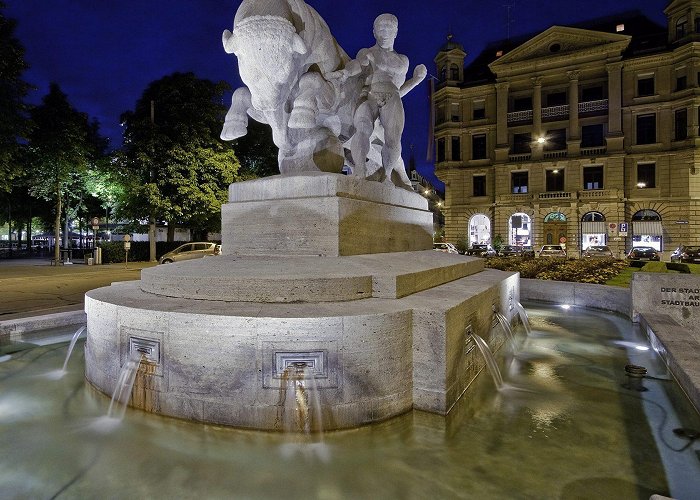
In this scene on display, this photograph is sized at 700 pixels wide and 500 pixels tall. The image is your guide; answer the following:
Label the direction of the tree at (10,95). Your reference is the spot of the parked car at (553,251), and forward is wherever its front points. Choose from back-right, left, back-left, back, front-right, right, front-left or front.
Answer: front-right

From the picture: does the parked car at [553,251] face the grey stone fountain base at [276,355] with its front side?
yes

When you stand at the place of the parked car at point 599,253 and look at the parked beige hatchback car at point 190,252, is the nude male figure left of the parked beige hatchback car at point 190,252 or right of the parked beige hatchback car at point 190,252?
left

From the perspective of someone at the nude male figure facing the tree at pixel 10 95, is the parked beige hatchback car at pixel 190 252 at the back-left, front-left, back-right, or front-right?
front-right

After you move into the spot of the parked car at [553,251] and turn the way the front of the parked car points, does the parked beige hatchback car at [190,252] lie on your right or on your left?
on your right

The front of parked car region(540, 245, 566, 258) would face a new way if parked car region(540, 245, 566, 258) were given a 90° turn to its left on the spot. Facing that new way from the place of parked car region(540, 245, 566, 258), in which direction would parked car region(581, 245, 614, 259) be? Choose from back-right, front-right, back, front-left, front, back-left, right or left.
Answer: back

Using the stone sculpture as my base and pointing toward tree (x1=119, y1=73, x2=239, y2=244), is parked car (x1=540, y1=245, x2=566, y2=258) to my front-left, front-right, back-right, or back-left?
front-right

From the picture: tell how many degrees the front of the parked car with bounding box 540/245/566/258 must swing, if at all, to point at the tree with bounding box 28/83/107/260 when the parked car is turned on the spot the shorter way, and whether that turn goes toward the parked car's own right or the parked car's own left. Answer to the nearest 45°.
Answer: approximately 45° to the parked car's own right

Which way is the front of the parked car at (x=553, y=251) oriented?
toward the camera

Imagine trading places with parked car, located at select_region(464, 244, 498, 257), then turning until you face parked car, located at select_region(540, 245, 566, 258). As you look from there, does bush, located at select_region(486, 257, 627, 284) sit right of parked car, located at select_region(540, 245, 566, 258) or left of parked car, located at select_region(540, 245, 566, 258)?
right

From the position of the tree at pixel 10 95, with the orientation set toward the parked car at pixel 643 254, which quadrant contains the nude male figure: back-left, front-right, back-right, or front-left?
front-right

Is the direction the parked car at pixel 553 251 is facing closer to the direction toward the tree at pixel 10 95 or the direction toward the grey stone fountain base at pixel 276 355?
the grey stone fountain base

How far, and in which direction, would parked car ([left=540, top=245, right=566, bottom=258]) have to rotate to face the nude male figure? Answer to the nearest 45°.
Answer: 0° — it already faces it

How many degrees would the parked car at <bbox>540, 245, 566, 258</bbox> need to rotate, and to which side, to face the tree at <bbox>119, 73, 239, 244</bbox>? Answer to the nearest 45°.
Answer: approximately 45° to its right

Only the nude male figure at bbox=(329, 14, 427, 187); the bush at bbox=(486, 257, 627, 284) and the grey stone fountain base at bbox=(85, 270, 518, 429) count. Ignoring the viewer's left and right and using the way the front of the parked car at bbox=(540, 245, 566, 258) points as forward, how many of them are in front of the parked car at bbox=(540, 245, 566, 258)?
3
